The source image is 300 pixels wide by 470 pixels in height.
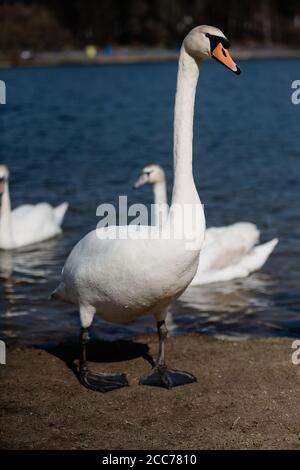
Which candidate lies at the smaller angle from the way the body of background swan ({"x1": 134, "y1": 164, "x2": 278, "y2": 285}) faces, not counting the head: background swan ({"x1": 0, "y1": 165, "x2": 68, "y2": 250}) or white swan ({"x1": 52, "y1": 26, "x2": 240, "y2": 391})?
the background swan

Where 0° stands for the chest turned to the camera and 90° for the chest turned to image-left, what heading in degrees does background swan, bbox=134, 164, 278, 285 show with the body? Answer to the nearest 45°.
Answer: approximately 90°

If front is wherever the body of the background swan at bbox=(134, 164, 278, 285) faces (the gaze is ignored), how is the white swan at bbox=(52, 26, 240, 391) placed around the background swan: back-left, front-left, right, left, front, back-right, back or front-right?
left

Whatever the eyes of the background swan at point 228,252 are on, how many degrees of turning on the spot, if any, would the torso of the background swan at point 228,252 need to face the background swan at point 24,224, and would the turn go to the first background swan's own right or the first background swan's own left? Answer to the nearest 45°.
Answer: approximately 45° to the first background swan's own right
